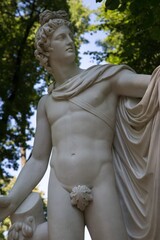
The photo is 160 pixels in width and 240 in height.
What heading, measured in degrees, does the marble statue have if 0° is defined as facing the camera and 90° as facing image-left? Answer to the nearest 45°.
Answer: approximately 0°
